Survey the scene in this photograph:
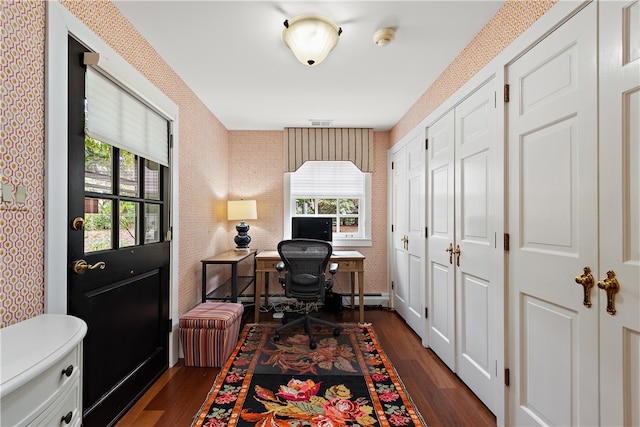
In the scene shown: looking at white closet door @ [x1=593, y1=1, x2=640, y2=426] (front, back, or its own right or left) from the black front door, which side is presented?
front

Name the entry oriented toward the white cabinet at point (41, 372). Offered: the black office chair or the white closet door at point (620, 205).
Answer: the white closet door

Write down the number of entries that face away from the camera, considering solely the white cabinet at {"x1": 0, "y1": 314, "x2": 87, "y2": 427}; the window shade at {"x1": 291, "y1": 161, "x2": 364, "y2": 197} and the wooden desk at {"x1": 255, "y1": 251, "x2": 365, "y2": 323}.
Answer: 0

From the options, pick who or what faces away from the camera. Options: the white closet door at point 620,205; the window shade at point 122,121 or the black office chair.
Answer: the black office chair

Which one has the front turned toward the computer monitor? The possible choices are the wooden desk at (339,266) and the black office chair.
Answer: the black office chair

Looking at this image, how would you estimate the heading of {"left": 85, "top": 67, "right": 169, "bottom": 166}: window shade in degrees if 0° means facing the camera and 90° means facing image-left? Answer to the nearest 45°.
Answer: approximately 315°

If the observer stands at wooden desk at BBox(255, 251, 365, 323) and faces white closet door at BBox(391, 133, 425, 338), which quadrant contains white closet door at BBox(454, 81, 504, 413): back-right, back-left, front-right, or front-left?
front-right

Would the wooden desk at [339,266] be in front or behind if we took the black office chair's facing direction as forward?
in front

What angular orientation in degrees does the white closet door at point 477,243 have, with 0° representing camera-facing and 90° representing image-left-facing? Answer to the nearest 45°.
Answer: approximately 45°

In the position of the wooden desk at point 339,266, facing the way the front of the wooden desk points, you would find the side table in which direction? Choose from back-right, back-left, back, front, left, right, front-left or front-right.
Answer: right

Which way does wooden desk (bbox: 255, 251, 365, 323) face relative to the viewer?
toward the camera

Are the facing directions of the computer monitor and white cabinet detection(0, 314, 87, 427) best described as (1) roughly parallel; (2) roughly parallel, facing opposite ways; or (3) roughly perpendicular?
roughly perpendicular

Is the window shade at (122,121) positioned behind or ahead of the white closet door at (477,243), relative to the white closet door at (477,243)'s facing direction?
ahead

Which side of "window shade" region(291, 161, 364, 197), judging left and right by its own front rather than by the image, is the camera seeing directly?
front

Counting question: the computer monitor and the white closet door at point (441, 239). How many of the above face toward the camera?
1

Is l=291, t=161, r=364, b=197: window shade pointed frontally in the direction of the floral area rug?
yes

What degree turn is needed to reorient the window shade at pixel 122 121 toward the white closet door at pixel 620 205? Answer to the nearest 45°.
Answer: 0° — it already faces it

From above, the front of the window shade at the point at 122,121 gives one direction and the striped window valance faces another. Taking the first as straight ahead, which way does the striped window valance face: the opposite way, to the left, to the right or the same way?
to the right
